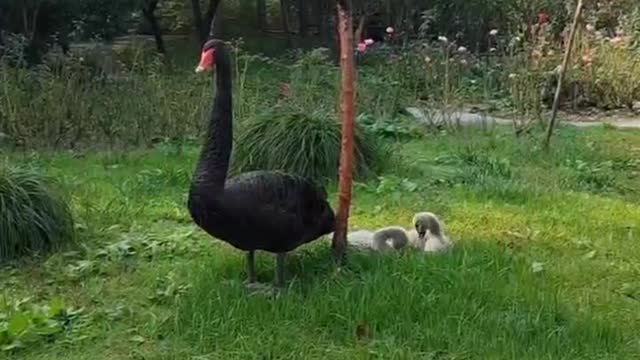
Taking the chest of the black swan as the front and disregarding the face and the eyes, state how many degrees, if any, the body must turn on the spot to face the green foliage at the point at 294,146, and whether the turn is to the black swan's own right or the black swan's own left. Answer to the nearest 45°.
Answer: approximately 90° to the black swan's own right

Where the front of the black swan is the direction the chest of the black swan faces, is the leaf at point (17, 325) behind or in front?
in front

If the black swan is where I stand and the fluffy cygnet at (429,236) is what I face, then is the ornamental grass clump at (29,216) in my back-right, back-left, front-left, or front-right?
back-left

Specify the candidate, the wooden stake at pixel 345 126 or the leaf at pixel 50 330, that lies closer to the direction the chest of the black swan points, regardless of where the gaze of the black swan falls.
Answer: the leaf

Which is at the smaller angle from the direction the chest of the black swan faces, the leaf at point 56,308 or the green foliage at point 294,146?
the leaf

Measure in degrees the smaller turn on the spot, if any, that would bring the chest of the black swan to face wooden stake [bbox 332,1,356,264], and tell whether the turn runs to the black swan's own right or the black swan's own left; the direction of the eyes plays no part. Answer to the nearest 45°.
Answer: approximately 135° to the black swan's own right

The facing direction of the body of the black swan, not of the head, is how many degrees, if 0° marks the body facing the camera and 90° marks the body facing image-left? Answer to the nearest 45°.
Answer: approximately 90°

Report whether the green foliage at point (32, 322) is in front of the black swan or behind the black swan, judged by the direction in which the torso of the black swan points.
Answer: in front
